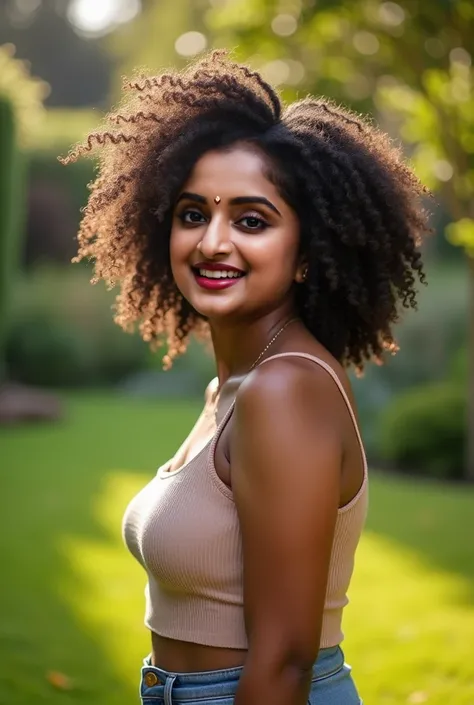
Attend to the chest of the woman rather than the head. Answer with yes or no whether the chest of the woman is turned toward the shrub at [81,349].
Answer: no

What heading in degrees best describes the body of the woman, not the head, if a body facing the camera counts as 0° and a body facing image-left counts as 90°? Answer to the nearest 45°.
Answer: approximately 90°

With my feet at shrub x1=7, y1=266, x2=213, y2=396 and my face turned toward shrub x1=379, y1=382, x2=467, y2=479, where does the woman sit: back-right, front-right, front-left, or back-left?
front-right

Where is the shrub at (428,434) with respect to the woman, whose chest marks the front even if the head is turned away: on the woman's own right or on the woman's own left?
on the woman's own right
